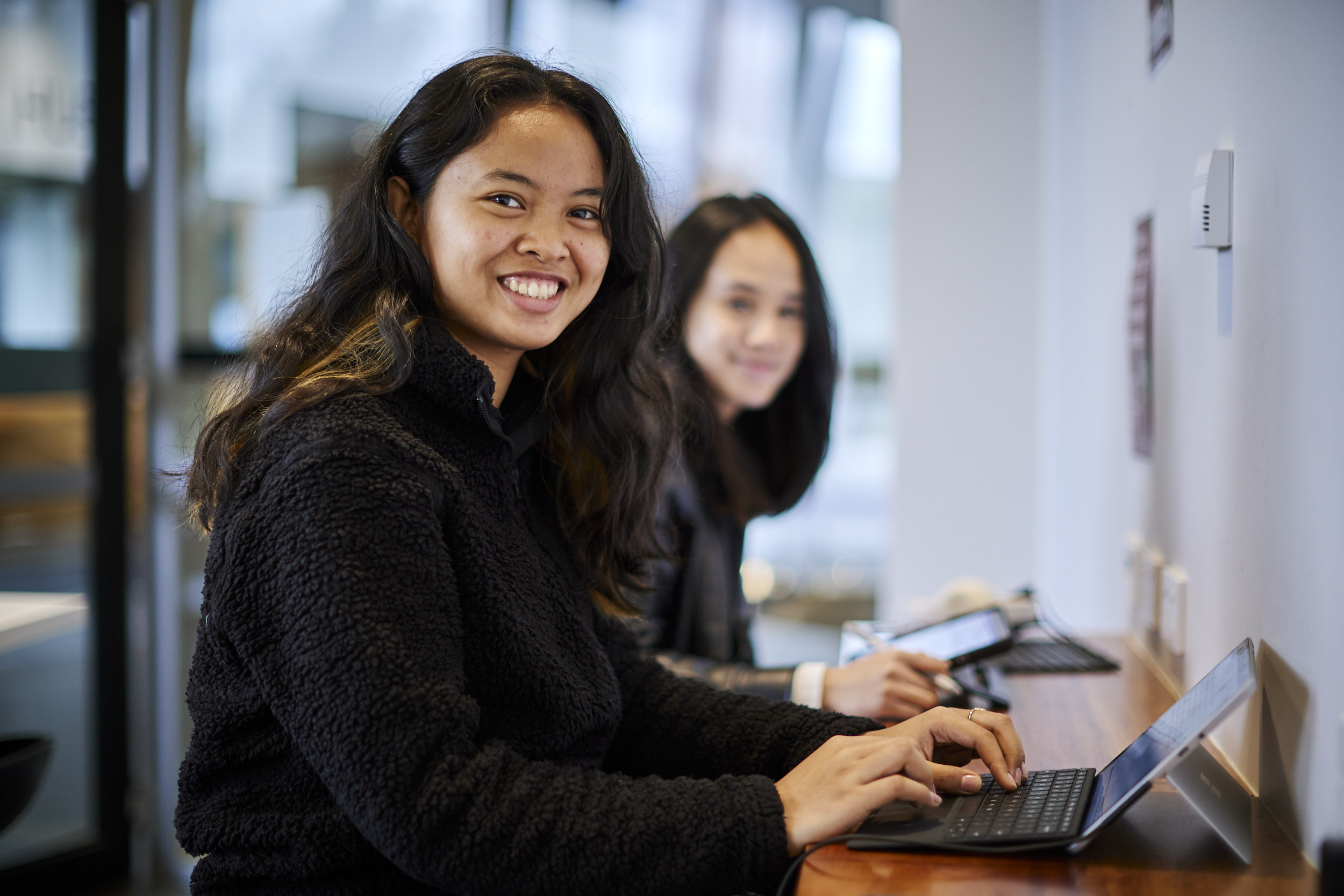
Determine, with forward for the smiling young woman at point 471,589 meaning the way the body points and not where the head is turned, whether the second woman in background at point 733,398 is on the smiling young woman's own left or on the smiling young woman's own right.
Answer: on the smiling young woman's own left

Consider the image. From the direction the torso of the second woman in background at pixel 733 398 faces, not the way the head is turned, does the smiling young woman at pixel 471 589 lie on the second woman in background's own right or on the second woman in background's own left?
on the second woman in background's own right

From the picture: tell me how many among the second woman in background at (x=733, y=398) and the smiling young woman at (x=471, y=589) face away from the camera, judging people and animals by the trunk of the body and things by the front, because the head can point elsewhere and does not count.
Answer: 0

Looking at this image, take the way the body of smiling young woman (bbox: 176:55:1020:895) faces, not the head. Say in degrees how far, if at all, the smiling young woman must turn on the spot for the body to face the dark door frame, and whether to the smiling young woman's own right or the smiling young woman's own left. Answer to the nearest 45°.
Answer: approximately 180°

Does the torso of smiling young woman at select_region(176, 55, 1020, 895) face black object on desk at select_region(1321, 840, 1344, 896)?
yes

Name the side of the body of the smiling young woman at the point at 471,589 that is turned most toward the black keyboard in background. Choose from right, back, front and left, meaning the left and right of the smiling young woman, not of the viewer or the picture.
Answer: left

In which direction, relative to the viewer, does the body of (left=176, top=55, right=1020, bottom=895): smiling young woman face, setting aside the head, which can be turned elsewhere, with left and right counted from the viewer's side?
facing the viewer and to the right of the viewer

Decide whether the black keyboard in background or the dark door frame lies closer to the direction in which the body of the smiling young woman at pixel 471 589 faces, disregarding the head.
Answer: the black keyboard in background
